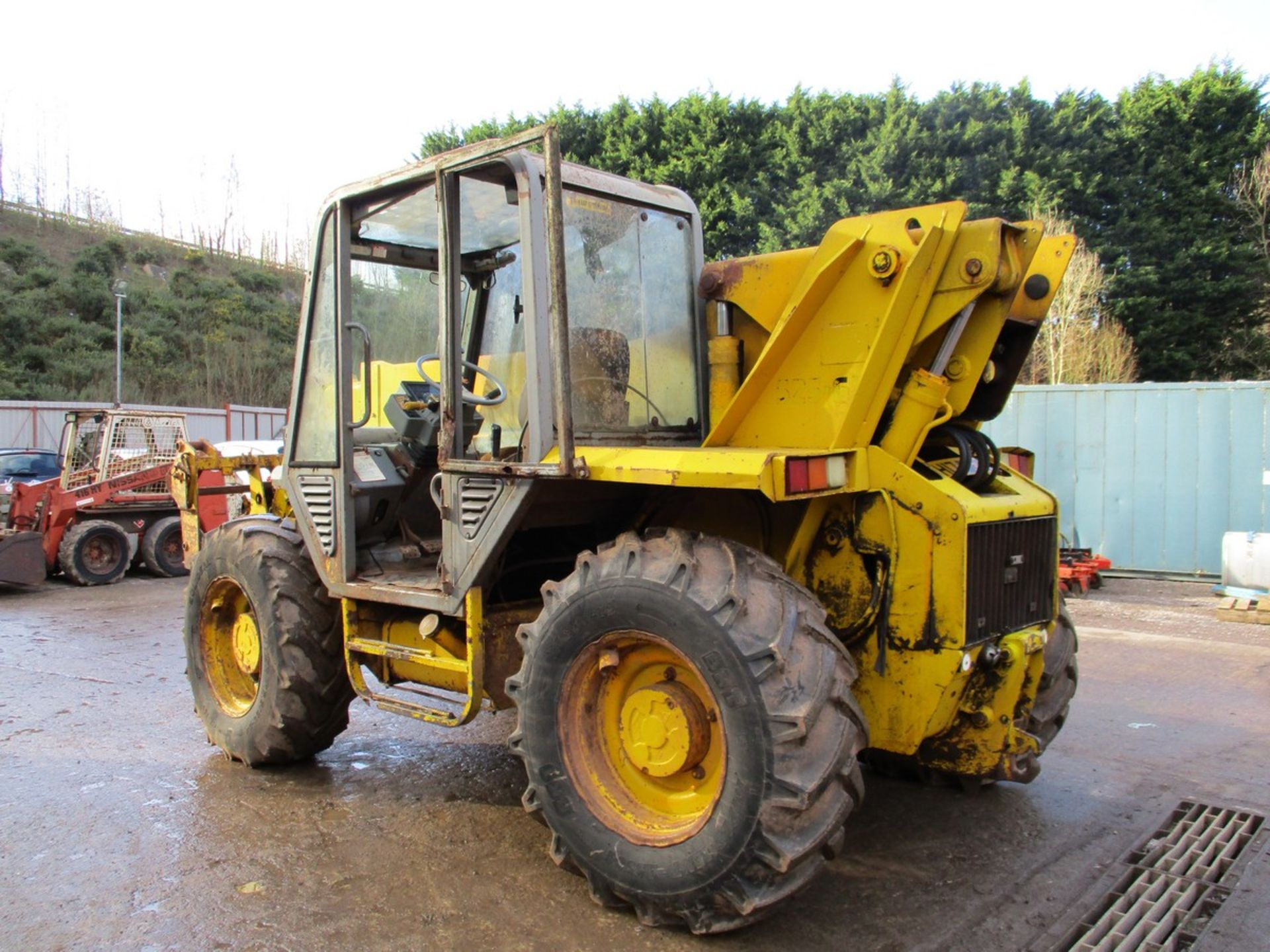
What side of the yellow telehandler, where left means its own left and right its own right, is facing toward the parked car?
front

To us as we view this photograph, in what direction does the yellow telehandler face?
facing away from the viewer and to the left of the viewer

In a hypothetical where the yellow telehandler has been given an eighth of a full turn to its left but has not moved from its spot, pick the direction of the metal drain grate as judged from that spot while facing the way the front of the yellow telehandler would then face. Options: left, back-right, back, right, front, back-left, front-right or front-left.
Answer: back

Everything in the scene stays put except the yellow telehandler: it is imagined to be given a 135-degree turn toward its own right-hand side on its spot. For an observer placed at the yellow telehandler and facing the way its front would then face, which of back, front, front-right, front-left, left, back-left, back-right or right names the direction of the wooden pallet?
front-left

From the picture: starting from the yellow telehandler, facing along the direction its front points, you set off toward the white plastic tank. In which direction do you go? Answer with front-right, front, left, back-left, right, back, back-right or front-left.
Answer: right

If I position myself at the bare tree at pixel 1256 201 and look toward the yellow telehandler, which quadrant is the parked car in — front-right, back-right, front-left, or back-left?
front-right

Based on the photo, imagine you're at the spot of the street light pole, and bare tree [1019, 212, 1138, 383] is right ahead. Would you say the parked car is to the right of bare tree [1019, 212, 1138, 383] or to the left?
right

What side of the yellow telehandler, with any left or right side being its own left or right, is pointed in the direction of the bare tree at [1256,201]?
right

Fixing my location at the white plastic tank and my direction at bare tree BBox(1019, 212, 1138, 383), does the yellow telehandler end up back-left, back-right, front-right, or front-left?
back-left

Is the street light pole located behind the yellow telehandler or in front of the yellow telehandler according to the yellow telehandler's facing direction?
in front

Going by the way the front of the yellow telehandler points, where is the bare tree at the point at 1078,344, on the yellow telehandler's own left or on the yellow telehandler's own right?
on the yellow telehandler's own right
